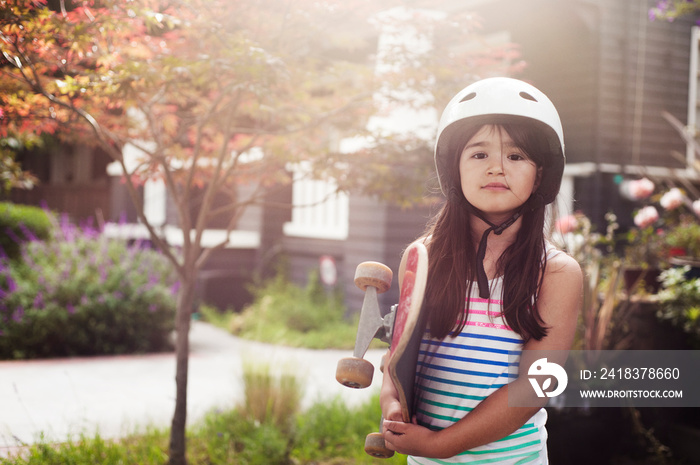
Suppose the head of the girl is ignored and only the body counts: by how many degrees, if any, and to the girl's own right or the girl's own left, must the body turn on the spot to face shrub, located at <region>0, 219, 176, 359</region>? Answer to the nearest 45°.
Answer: approximately 135° to the girl's own right

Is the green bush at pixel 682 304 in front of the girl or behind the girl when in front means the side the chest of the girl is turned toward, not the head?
behind

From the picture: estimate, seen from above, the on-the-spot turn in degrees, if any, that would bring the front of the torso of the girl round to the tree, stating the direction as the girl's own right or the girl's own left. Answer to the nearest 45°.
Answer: approximately 135° to the girl's own right

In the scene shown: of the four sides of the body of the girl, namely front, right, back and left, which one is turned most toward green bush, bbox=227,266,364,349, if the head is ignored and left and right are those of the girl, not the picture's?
back
